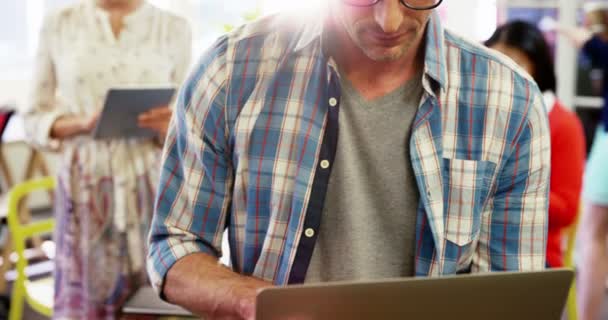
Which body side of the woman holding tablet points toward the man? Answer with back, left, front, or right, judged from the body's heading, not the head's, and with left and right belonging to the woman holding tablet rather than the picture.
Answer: front

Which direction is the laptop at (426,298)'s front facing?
away from the camera

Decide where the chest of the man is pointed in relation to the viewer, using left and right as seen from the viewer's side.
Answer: facing the viewer

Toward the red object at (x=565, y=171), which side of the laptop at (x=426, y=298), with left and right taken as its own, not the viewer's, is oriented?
front

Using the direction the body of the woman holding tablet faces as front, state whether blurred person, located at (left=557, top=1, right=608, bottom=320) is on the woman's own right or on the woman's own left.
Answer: on the woman's own left

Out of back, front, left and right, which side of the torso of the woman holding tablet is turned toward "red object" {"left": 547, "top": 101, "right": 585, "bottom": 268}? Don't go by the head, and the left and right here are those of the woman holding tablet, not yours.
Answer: left

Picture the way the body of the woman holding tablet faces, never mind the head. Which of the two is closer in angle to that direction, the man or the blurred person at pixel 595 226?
the man

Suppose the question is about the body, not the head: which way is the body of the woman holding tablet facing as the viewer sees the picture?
toward the camera
